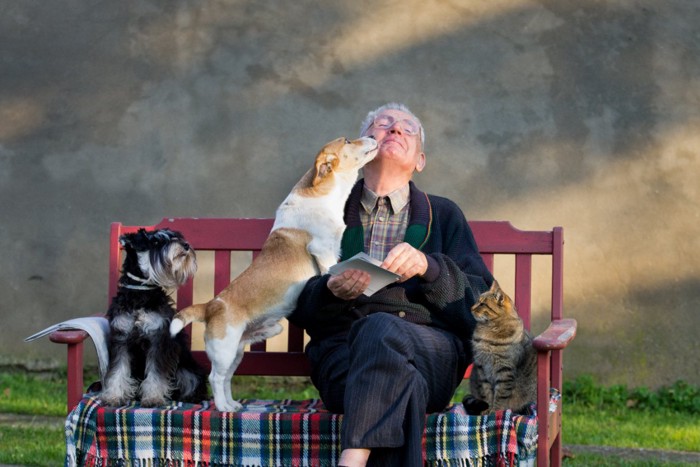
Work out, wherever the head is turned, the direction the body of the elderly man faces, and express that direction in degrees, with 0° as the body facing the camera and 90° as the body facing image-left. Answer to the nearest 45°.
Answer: approximately 0°

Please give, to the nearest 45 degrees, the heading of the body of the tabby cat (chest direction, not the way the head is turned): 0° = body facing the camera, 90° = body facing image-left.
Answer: approximately 45°

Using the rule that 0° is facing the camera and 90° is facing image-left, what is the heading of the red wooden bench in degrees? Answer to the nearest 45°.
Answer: approximately 0°

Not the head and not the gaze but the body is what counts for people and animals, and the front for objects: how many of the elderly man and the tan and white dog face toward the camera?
1

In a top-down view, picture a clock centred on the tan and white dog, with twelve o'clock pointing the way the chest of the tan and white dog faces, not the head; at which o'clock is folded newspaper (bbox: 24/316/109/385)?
The folded newspaper is roughly at 6 o'clock from the tan and white dog.

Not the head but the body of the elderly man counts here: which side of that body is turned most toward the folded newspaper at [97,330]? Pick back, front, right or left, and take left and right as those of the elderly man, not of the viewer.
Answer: right

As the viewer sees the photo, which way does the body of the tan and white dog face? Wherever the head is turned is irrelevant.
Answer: to the viewer's right

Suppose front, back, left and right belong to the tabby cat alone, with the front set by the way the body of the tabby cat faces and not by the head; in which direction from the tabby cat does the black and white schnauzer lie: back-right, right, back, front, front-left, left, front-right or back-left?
front-right
